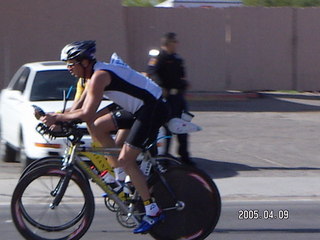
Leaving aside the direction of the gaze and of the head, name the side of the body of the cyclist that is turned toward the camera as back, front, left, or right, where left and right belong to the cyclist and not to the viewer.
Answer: left

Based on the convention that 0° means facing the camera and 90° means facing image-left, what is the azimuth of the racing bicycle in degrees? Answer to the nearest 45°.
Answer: approximately 90°

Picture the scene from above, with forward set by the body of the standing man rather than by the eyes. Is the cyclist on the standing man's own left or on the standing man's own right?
on the standing man's own right
